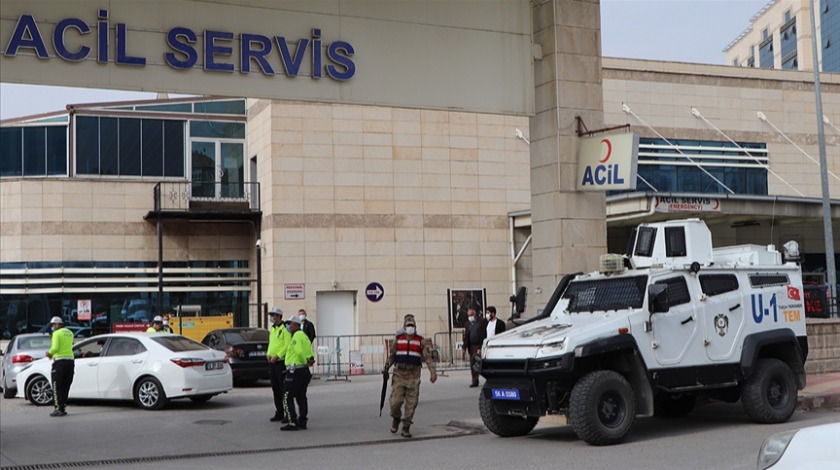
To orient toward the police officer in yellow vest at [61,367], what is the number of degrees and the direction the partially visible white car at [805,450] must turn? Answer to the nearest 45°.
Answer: approximately 45° to its right

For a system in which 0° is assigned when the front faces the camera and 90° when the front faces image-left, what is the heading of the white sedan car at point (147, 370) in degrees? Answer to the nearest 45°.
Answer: approximately 135°

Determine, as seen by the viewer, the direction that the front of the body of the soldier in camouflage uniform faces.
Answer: toward the camera

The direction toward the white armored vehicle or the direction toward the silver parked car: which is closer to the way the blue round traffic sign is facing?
the white armored vehicle

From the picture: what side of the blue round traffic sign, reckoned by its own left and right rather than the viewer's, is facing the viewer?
front

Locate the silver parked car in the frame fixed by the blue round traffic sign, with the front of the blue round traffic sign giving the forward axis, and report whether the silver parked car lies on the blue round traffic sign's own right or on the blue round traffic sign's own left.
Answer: on the blue round traffic sign's own right

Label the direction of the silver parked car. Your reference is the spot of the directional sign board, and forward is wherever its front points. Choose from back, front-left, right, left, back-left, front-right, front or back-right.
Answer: front-right

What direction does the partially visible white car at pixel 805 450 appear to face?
to the viewer's left

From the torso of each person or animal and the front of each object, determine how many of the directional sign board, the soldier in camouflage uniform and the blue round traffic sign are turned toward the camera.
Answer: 3

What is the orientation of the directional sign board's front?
toward the camera

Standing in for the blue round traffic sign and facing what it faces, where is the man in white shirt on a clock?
The man in white shirt is roughly at 11 o'clock from the blue round traffic sign.

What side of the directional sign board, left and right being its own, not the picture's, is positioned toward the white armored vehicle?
front

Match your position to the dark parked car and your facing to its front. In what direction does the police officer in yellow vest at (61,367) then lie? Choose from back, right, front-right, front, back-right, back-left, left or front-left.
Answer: left

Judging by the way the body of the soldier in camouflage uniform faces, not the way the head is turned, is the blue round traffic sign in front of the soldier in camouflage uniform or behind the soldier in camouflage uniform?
behind

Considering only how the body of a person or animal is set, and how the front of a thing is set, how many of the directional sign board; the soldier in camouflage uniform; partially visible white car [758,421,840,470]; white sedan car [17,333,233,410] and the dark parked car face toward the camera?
2

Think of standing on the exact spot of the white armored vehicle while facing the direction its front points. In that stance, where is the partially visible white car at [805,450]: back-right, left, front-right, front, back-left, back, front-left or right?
front-left

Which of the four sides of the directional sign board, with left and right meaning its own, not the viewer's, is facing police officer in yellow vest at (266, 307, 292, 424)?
front

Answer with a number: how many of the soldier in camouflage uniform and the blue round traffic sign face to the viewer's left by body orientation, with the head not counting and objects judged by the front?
0
